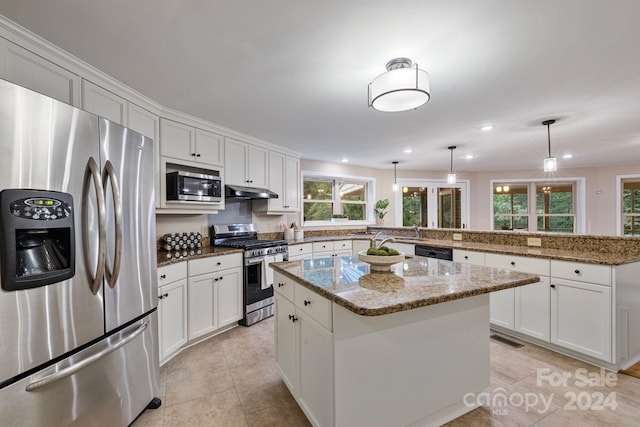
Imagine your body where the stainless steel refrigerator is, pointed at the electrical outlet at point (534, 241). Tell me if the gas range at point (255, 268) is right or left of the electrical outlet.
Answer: left

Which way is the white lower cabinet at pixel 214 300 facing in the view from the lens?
facing the viewer and to the right of the viewer

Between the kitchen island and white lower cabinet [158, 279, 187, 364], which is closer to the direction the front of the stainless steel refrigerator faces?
the kitchen island

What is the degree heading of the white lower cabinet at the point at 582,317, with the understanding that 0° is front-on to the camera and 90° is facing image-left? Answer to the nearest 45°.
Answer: approximately 45°

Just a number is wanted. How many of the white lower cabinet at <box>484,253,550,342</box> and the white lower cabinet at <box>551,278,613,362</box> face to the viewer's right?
0

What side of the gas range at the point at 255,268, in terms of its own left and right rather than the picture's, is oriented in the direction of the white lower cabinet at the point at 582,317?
front

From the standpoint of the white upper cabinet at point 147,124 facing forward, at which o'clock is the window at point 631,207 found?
The window is roughly at 11 o'clock from the white upper cabinet.

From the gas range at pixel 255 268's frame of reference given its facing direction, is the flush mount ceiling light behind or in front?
in front

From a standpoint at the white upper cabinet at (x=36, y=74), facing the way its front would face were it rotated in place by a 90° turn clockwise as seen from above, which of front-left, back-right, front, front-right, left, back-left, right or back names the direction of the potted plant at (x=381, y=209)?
back-left

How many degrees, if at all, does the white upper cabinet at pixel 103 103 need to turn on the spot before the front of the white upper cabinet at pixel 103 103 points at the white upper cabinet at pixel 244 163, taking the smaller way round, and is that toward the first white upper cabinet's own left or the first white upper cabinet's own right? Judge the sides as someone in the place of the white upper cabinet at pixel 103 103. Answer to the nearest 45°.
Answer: approximately 90° to the first white upper cabinet's own left

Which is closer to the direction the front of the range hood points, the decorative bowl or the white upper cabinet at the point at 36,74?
the decorative bowl

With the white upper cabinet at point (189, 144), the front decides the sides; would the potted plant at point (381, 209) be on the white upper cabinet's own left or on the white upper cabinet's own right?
on the white upper cabinet's own left

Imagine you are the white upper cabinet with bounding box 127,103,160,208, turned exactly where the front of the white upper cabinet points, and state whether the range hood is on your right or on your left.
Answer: on your left

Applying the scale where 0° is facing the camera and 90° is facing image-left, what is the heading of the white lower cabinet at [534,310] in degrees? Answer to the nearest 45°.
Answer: approximately 45°

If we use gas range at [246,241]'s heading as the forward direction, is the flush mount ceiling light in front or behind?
in front

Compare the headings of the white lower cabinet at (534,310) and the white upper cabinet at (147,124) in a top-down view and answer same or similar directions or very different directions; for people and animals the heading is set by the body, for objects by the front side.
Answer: very different directions
